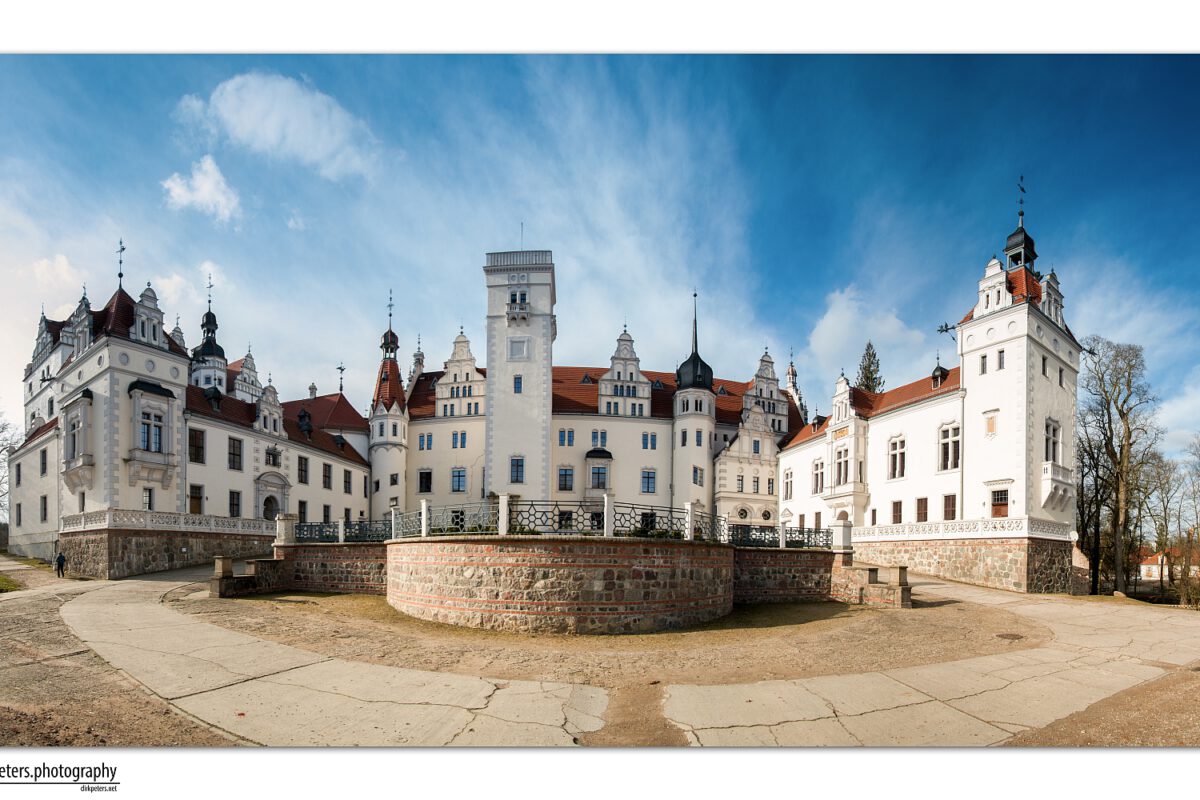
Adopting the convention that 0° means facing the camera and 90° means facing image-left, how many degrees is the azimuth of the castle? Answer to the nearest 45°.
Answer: approximately 0°

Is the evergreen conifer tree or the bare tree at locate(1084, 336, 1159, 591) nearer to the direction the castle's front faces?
the bare tree

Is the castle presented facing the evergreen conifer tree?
no
